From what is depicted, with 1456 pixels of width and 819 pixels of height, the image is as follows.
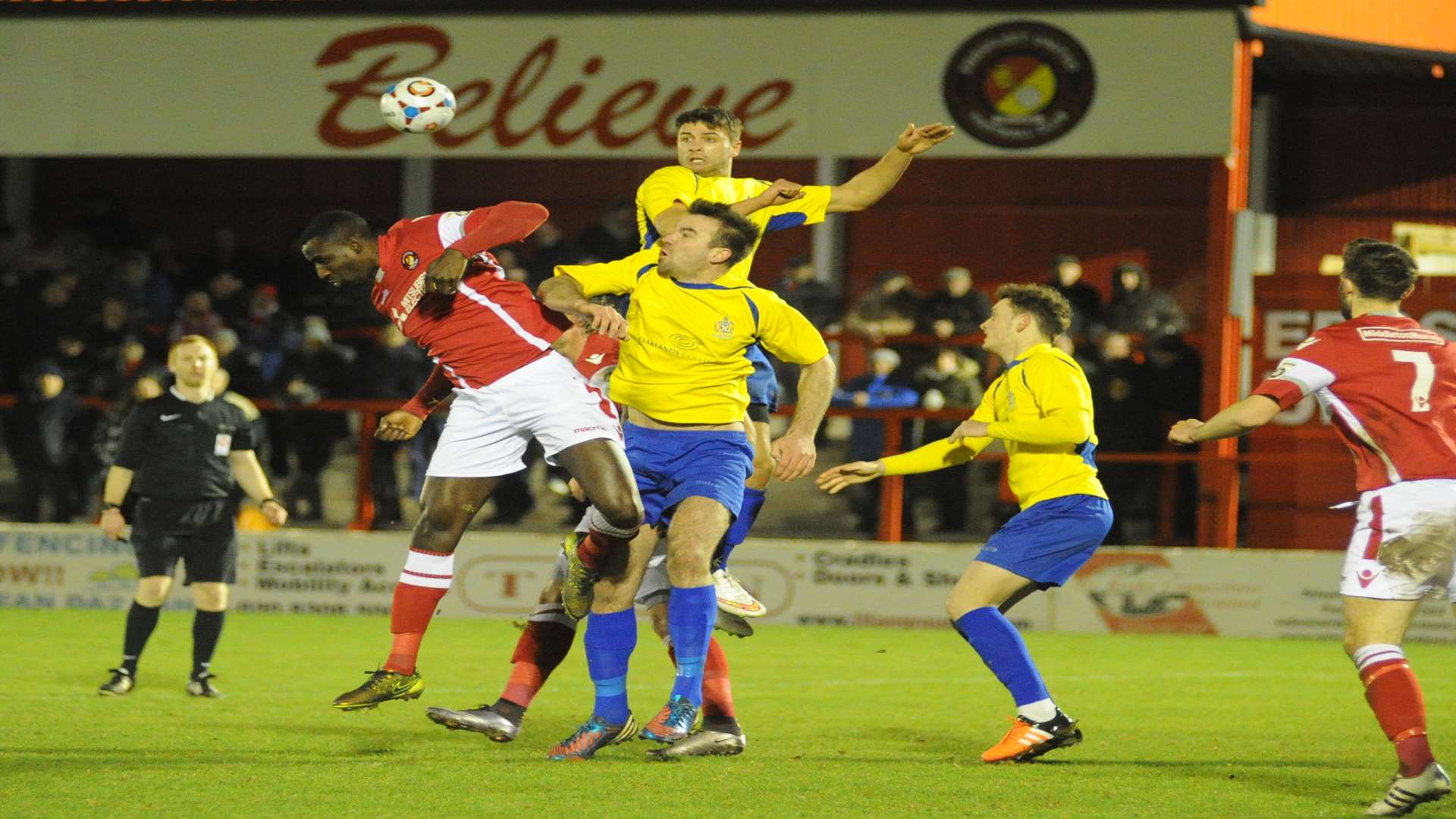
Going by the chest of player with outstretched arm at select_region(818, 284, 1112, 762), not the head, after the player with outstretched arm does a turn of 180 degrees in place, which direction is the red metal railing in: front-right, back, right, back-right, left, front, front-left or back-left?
left

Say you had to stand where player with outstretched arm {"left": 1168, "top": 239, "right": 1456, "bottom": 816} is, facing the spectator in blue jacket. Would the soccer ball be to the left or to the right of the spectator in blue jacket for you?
left

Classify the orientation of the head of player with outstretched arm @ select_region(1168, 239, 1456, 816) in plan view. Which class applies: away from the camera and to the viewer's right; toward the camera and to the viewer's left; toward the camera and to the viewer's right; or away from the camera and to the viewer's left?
away from the camera and to the viewer's left

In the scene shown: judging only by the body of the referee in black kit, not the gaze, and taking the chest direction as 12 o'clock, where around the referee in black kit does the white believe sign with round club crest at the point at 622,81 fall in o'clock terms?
The white believe sign with round club crest is roughly at 7 o'clock from the referee in black kit.

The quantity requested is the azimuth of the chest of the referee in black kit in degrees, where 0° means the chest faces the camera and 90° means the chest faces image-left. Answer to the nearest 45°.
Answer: approximately 0°

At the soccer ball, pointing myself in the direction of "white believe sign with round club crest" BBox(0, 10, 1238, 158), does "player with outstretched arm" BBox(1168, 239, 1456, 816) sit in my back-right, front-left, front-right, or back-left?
back-right

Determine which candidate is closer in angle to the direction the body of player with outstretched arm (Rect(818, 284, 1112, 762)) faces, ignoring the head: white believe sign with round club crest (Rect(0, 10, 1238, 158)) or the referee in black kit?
the referee in black kit

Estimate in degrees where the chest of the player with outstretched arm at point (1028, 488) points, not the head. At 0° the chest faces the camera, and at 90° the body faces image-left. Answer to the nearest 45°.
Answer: approximately 90°

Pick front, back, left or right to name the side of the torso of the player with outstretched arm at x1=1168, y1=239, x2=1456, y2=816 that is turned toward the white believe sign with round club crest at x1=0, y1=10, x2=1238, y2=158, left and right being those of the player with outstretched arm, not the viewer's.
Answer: front

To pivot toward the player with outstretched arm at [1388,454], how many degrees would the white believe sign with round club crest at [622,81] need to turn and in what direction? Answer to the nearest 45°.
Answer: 0° — it already faces them

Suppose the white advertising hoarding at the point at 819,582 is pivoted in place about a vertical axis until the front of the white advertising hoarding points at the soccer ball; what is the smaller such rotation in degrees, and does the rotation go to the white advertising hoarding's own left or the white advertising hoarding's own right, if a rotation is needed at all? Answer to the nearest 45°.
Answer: approximately 45° to the white advertising hoarding's own right

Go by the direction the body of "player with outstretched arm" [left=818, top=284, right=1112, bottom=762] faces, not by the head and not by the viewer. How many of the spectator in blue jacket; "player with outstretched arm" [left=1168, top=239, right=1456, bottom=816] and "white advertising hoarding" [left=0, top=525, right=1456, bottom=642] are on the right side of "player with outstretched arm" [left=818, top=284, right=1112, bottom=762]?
2

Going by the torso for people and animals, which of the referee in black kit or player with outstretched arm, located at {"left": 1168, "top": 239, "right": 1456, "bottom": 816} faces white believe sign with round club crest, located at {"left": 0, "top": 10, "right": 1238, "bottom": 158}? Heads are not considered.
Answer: the player with outstretched arm

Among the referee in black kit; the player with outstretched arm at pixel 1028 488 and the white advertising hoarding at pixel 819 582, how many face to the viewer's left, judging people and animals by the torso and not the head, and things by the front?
1

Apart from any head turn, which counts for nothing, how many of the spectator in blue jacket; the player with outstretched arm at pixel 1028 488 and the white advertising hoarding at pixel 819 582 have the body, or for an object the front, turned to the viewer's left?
1
